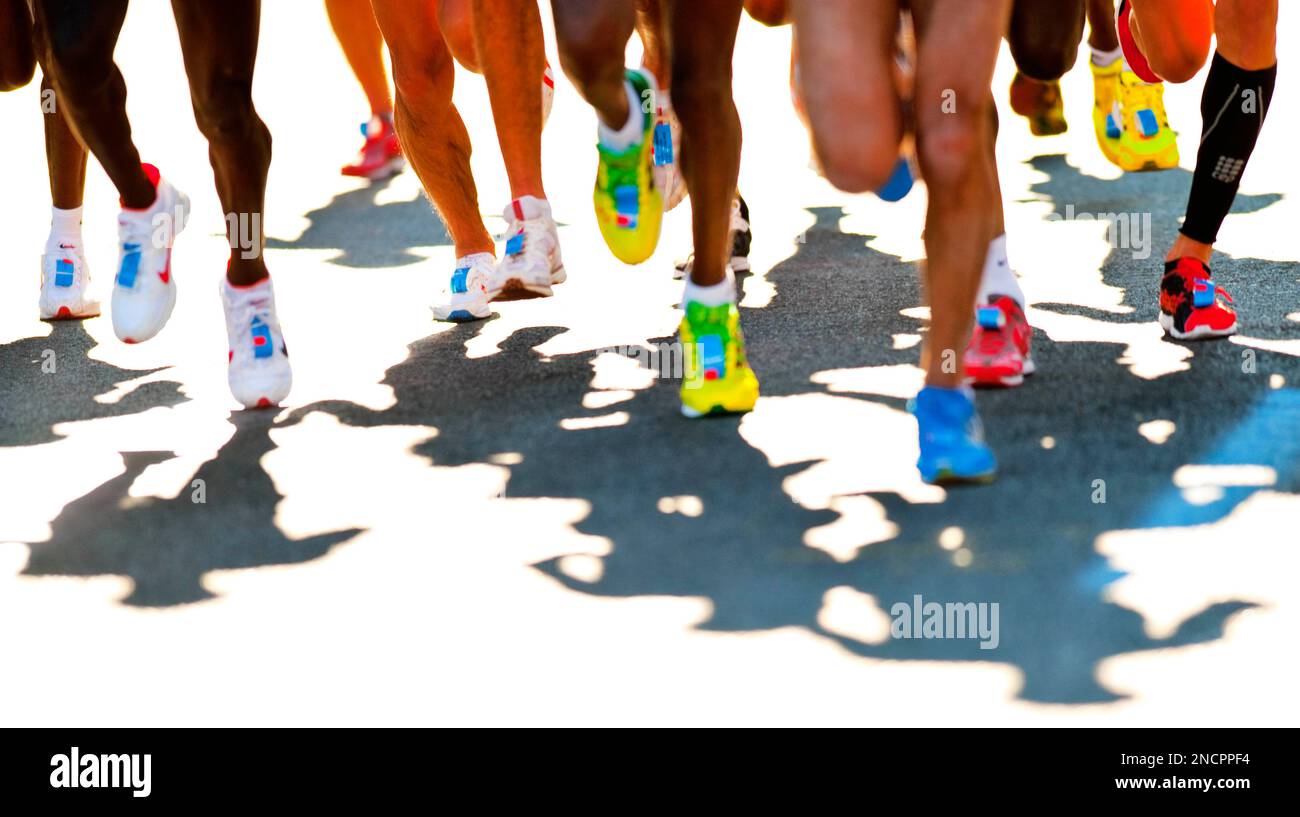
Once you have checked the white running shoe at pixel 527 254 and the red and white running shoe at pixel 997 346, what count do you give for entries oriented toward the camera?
2

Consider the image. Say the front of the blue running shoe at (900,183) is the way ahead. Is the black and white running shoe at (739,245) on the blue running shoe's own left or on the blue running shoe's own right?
on the blue running shoe's own right

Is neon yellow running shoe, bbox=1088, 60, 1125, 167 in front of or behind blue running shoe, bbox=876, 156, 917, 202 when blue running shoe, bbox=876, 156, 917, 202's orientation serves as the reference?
behind

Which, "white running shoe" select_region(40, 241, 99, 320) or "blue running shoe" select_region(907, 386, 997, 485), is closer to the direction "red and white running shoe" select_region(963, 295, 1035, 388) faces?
the blue running shoe

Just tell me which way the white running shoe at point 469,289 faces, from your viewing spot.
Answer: facing the viewer and to the left of the viewer

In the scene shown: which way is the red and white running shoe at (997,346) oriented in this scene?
toward the camera

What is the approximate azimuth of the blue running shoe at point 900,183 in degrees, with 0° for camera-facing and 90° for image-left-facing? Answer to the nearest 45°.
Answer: approximately 45°

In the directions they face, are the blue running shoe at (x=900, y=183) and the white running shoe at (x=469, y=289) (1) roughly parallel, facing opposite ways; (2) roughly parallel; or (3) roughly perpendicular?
roughly parallel

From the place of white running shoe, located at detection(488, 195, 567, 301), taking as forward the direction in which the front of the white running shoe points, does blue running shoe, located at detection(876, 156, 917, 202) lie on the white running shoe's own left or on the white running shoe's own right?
on the white running shoe's own left

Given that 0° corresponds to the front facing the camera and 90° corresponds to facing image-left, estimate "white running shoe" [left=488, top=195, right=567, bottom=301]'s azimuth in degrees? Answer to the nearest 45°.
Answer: approximately 0°
